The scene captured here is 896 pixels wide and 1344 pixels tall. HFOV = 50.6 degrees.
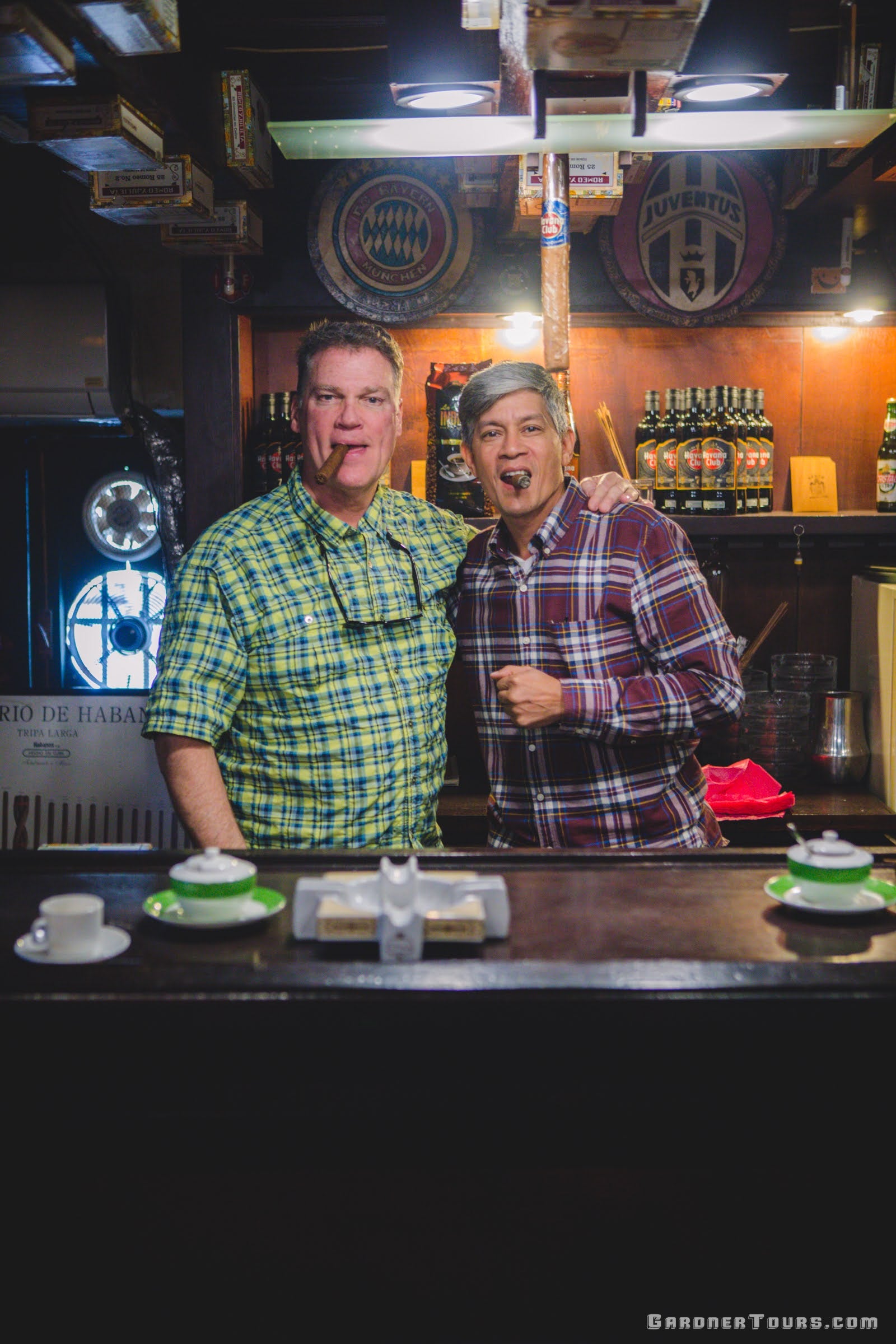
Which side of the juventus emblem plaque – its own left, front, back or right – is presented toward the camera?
front

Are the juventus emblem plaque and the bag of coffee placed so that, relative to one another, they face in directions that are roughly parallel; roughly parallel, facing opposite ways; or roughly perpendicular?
roughly parallel

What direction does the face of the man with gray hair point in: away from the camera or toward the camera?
toward the camera

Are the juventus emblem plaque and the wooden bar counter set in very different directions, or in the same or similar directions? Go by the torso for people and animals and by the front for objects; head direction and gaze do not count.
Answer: same or similar directions

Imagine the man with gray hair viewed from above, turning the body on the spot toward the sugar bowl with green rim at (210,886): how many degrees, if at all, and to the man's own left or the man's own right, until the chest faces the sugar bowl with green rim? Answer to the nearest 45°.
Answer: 0° — they already face it

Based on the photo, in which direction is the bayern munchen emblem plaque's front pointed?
toward the camera

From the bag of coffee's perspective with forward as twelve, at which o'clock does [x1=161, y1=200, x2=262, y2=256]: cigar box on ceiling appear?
The cigar box on ceiling is roughly at 2 o'clock from the bag of coffee.

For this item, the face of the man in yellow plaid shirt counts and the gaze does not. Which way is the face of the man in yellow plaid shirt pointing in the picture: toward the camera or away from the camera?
toward the camera

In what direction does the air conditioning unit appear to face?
toward the camera

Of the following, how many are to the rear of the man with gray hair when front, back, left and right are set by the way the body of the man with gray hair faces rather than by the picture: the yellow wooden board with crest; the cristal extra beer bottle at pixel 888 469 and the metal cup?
3

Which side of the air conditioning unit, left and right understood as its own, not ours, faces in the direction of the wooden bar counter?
front
